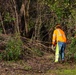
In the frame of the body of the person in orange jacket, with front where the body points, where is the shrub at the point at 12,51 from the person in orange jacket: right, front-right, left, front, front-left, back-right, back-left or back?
front-left

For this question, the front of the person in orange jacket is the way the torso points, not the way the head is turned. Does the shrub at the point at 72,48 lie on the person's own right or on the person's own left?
on the person's own right

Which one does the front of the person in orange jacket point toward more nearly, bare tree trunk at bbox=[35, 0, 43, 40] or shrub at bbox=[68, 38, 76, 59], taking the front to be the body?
the bare tree trunk

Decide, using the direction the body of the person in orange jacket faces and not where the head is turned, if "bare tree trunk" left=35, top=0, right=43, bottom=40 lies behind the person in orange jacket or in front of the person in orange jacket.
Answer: in front

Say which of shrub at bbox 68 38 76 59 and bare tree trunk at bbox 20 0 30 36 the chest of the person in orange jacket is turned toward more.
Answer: the bare tree trunk

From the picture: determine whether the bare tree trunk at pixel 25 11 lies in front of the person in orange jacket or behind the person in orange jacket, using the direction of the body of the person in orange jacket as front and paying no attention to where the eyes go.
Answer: in front

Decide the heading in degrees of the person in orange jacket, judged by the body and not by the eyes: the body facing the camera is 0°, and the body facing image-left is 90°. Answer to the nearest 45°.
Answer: approximately 135°

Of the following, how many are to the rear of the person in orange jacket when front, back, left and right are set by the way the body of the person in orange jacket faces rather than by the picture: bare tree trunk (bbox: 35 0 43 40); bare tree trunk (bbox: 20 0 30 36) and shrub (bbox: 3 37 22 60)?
0
